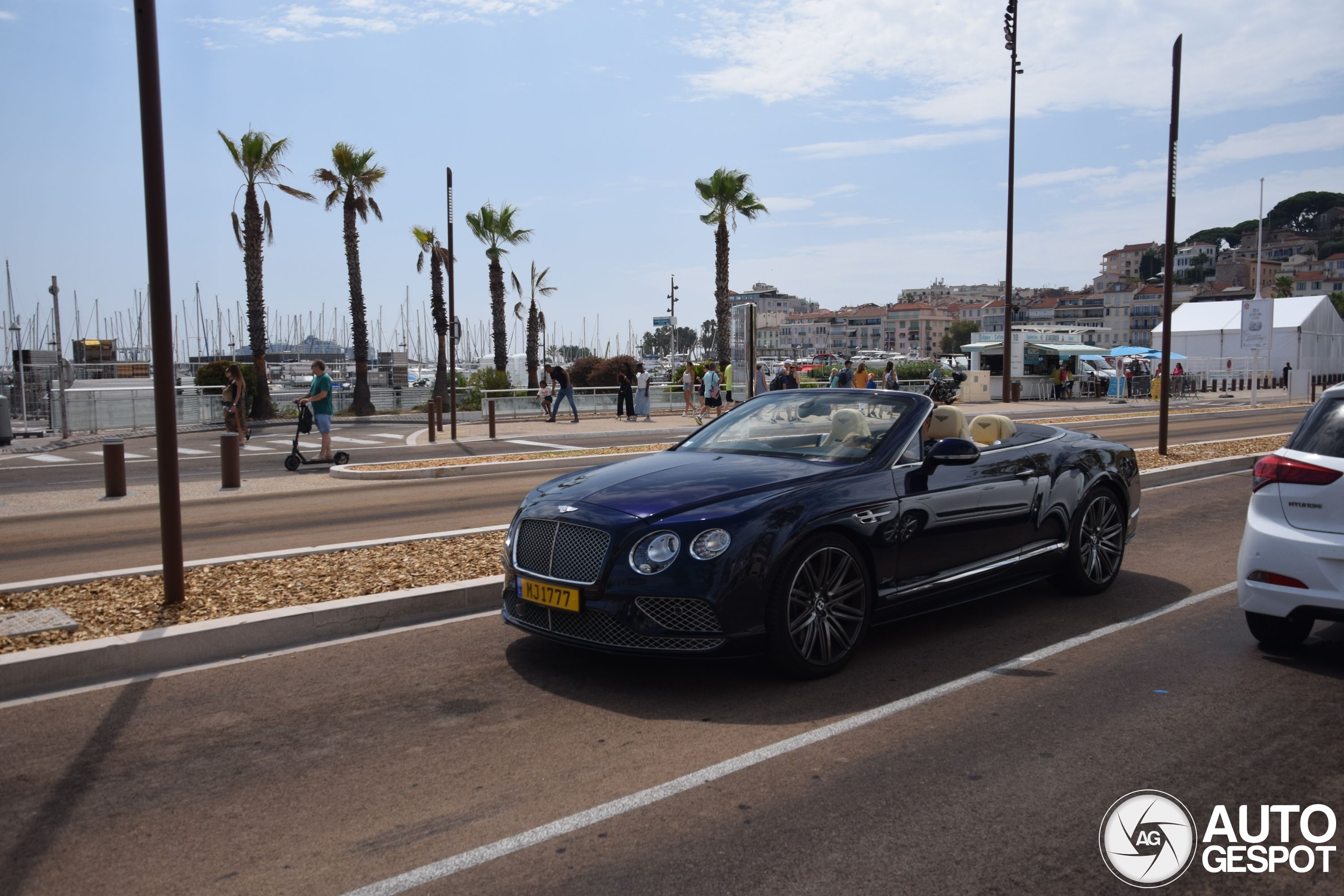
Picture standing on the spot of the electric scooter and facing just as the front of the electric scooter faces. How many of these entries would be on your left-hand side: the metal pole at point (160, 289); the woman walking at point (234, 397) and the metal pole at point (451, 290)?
1

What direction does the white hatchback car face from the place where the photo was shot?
facing away from the viewer and to the right of the viewer

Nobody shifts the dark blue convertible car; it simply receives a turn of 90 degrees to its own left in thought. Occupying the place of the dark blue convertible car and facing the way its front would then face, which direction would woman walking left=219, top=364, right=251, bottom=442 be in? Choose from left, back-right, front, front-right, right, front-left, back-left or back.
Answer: back

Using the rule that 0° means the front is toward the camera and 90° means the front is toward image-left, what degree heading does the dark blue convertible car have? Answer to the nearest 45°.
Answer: approximately 45°

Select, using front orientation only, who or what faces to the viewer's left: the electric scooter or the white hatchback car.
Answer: the electric scooter

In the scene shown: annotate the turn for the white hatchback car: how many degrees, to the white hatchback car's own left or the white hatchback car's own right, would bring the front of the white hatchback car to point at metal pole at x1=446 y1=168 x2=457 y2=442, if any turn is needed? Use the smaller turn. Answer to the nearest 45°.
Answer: approximately 90° to the white hatchback car's own left

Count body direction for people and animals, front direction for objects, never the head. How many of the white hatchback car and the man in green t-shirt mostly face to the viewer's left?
1

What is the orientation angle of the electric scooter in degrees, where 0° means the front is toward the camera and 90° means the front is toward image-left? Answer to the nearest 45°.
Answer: approximately 90°

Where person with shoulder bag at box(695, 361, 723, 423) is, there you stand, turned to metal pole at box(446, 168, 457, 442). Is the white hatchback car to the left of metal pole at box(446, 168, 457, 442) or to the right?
left

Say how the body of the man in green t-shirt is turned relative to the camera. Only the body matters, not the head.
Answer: to the viewer's left

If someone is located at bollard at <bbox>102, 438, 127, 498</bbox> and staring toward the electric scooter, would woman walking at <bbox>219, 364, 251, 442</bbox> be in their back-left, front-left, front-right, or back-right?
front-left

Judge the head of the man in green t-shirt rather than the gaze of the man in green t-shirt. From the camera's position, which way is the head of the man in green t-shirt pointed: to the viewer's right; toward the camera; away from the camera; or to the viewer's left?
to the viewer's left

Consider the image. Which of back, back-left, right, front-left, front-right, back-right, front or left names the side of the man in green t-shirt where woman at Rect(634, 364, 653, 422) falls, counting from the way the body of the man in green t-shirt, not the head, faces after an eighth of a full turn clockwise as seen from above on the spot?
right

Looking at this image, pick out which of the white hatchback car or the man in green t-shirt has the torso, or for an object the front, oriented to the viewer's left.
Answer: the man in green t-shirt

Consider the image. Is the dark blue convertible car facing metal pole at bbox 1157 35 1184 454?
no

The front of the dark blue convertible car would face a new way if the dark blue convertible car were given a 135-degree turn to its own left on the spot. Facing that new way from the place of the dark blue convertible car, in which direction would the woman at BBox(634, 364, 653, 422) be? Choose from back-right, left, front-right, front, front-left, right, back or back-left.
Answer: left
